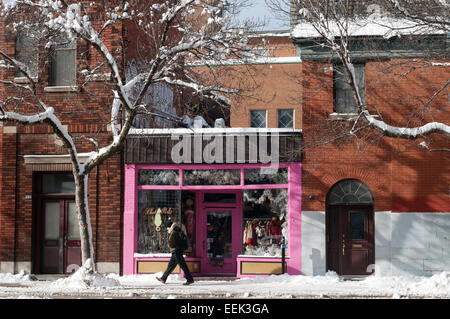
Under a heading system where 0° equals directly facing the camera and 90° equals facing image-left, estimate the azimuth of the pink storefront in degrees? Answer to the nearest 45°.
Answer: approximately 0°

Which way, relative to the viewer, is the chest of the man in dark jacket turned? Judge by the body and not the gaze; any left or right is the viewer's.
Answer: facing to the left of the viewer

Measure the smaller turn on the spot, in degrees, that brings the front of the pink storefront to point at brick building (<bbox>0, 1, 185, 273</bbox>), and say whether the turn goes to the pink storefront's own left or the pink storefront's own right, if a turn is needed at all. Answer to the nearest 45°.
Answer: approximately 90° to the pink storefront's own right

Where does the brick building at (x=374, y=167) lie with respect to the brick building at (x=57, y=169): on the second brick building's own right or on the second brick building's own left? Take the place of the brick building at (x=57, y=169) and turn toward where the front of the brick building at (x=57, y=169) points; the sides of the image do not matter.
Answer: on the second brick building's own left

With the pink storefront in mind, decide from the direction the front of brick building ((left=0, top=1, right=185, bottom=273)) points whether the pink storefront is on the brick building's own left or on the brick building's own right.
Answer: on the brick building's own left

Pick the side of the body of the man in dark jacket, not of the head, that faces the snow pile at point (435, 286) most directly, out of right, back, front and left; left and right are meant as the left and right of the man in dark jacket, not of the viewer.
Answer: back

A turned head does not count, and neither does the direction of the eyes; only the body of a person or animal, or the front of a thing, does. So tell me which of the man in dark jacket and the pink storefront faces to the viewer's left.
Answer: the man in dark jacket

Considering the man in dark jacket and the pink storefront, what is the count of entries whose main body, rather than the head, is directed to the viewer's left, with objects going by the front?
1

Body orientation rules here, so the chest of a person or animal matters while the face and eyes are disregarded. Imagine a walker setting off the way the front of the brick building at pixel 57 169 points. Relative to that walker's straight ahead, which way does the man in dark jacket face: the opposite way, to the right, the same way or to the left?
to the right

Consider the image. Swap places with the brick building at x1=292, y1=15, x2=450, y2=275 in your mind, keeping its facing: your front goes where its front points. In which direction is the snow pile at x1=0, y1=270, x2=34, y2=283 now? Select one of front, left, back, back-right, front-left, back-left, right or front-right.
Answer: right
